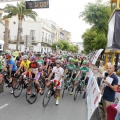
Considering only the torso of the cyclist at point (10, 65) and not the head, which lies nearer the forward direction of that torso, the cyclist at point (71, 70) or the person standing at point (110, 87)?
the person standing

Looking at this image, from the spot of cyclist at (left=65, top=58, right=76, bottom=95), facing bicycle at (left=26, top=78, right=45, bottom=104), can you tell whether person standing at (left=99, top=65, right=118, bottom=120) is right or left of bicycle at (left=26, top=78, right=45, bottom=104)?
left

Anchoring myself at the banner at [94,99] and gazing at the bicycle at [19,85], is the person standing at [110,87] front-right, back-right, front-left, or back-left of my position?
back-right

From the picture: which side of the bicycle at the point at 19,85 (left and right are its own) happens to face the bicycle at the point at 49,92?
left

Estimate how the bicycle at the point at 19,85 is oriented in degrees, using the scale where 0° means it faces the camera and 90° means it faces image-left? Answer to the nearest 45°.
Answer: approximately 45°

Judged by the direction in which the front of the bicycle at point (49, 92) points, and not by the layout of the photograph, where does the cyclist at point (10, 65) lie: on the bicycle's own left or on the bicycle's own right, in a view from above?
on the bicycle's own right

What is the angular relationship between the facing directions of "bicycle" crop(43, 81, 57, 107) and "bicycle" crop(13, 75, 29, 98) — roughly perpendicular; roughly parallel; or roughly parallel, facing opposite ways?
roughly parallel

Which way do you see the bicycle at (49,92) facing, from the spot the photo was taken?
facing the viewer and to the left of the viewer
